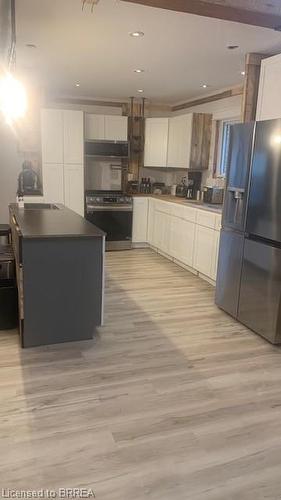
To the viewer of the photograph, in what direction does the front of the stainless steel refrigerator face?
facing the viewer and to the left of the viewer

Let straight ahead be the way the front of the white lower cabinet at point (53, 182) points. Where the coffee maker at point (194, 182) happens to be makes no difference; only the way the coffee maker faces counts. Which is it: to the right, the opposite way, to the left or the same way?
to the right

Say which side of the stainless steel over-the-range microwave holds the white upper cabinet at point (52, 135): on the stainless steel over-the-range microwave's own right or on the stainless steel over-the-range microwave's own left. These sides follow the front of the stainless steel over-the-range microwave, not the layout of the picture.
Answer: on the stainless steel over-the-range microwave's own right

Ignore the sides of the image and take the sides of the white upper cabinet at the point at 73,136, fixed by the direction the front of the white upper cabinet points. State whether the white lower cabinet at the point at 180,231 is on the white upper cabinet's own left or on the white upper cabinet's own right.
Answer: on the white upper cabinet's own left

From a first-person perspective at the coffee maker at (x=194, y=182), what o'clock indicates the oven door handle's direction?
The oven door handle is roughly at 1 o'clock from the coffee maker.

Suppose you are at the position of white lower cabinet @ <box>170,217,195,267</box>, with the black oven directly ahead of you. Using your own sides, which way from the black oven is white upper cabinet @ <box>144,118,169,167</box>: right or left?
right

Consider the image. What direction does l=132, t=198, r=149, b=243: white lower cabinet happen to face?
toward the camera

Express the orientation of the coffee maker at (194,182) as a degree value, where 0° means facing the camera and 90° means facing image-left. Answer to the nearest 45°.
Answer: approximately 45°

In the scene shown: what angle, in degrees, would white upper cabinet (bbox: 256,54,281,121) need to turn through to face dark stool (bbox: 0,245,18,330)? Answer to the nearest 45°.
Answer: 0° — it already faces it

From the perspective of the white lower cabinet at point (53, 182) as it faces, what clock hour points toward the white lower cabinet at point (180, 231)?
The white lower cabinet at point (180, 231) is roughly at 10 o'clock from the white lower cabinet at point (53, 182).

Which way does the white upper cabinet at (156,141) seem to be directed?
toward the camera

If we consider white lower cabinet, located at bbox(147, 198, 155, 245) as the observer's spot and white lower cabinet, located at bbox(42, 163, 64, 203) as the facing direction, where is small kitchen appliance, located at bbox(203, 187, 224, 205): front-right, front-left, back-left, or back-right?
back-left

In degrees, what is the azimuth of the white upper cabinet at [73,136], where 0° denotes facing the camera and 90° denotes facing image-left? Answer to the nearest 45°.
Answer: approximately 0°
